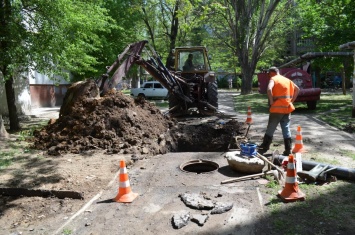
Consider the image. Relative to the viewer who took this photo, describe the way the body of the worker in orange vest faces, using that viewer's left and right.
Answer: facing away from the viewer and to the left of the viewer

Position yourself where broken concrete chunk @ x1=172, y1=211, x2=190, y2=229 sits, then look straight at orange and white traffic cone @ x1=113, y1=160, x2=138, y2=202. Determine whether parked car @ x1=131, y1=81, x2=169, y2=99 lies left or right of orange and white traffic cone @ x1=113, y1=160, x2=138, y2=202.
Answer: right

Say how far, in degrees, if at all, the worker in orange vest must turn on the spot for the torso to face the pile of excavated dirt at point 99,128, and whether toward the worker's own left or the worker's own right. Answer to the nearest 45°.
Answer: approximately 45° to the worker's own left

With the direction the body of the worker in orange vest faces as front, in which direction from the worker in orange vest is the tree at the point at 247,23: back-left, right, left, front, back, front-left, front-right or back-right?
front-right

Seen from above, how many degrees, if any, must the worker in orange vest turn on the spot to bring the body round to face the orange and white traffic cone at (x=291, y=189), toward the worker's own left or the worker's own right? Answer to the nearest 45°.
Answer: approximately 135° to the worker's own left

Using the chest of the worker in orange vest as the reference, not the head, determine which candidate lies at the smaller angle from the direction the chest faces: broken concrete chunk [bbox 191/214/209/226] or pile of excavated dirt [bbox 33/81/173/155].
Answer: the pile of excavated dirt

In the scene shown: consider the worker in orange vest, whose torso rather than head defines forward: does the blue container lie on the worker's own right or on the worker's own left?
on the worker's own left

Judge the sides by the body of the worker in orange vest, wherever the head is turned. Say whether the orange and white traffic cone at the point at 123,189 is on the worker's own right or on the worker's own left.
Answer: on the worker's own left

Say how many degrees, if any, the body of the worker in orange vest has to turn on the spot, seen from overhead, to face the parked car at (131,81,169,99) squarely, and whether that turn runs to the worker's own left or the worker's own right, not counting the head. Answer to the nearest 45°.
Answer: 0° — they already face it

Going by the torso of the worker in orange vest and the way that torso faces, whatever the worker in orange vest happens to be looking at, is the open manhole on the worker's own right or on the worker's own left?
on the worker's own left

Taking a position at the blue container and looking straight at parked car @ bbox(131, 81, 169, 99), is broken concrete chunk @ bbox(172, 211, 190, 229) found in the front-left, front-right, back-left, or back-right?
back-left
